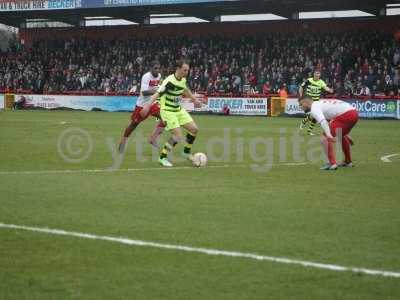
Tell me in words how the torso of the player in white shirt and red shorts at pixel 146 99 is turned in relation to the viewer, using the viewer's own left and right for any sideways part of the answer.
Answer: facing the viewer and to the right of the viewer

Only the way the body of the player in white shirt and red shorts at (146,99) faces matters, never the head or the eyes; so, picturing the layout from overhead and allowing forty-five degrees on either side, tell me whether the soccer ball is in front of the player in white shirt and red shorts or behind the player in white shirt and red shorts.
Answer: in front
